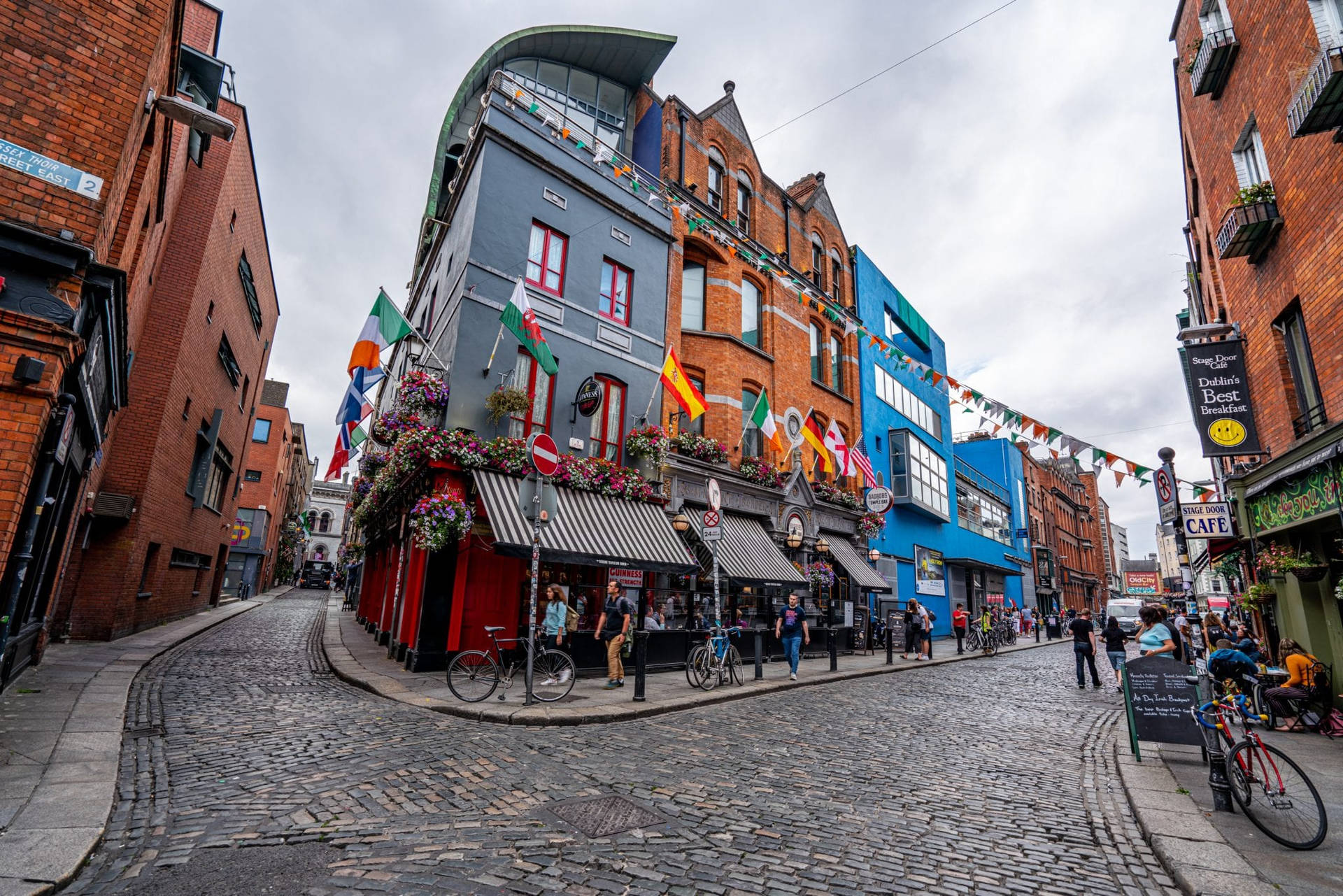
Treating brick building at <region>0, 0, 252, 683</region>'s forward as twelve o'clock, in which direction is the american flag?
The american flag is roughly at 12 o'clock from the brick building.

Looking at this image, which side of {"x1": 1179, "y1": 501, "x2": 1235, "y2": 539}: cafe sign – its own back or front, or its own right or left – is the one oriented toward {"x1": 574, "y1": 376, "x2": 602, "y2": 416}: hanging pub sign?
right

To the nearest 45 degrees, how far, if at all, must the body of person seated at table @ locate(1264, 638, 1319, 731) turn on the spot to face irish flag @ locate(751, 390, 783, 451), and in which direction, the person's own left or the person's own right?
0° — they already face it

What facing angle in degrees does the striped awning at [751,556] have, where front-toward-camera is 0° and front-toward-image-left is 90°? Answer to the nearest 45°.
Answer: approximately 315°

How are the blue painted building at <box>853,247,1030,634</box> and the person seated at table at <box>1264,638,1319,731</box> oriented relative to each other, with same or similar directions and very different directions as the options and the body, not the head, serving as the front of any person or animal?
very different directions

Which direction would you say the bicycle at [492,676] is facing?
to the viewer's right

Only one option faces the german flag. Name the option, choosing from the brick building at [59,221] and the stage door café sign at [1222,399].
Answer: the brick building

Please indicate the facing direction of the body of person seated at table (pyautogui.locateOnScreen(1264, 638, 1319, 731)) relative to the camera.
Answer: to the viewer's left

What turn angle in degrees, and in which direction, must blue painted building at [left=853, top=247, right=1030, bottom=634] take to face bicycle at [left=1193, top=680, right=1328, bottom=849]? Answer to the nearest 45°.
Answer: approximately 45° to its right

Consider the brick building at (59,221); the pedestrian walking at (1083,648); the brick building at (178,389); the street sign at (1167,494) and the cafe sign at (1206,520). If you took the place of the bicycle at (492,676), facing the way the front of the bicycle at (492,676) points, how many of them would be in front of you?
3
